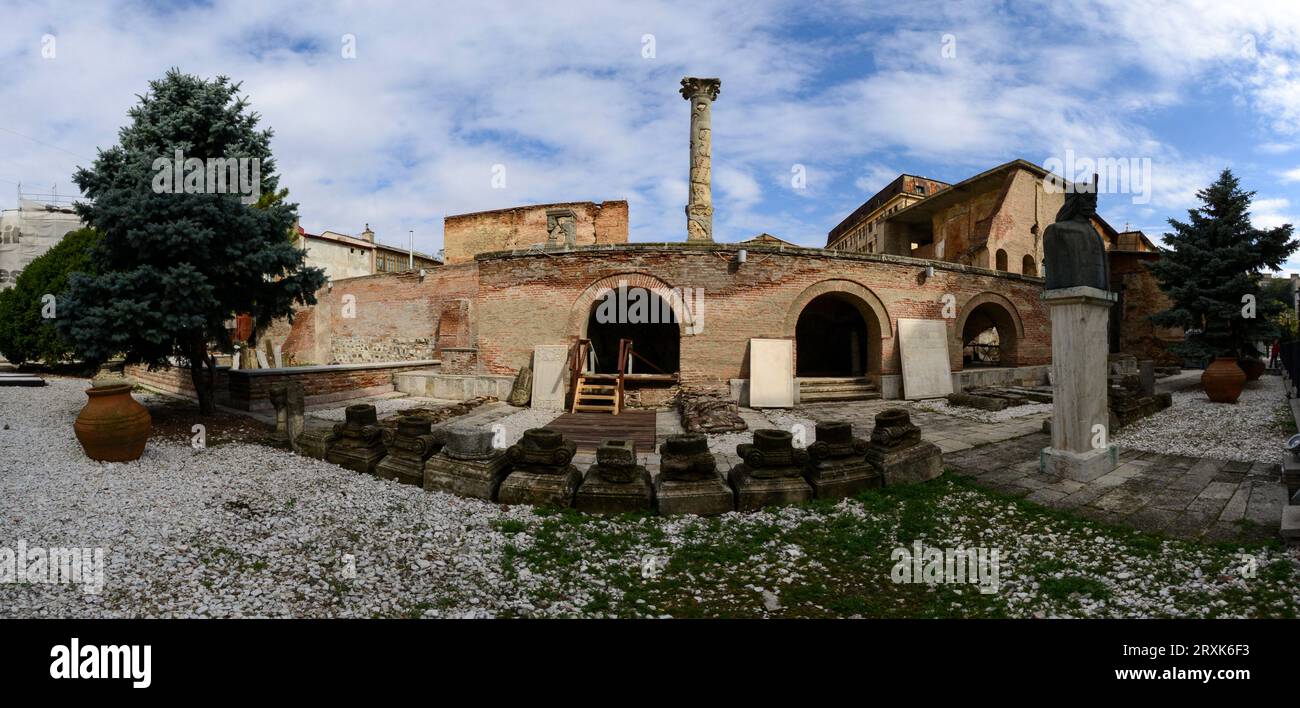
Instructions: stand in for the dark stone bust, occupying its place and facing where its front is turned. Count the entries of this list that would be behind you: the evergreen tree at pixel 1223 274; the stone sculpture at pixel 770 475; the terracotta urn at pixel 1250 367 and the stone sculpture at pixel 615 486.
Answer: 2

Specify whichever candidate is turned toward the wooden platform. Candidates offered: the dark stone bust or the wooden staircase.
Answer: the wooden staircase

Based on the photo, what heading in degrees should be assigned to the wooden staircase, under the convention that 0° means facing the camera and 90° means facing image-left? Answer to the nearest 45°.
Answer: approximately 0°

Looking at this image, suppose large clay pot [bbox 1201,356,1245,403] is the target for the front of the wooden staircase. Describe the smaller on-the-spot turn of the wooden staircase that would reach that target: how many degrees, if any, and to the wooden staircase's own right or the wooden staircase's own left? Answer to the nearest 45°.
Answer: approximately 90° to the wooden staircase's own left

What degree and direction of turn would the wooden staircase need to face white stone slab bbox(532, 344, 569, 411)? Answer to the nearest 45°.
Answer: approximately 135° to its right
